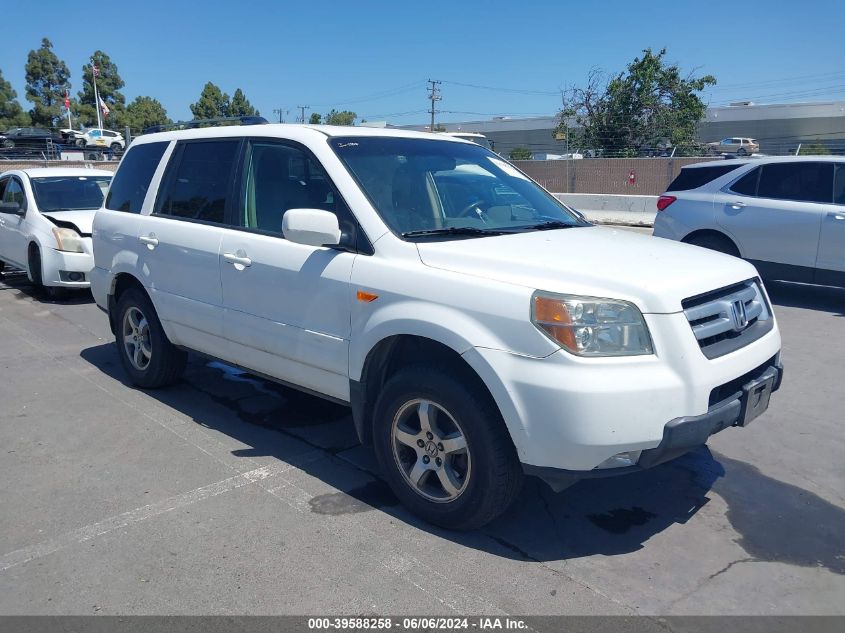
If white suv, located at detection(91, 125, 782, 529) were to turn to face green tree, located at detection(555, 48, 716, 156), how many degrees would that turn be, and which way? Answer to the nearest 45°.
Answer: approximately 135° to its left

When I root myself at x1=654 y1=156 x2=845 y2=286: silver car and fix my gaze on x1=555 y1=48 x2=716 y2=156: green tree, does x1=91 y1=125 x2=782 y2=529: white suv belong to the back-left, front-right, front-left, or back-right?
back-left

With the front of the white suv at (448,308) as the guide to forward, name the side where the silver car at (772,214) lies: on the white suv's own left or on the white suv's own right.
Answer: on the white suv's own left

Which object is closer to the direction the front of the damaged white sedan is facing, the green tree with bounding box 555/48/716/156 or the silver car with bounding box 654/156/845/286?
the silver car

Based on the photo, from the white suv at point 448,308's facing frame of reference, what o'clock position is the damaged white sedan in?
The damaged white sedan is roughly at 6 o'clock from the white suv.

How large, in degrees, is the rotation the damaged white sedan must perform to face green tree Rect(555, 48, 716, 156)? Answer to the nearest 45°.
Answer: approximately 90° to its left

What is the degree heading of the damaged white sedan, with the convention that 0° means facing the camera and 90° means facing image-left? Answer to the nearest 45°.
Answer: approximately 315°

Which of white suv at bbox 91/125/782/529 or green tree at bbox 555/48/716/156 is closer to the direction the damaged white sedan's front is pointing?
the white suv
